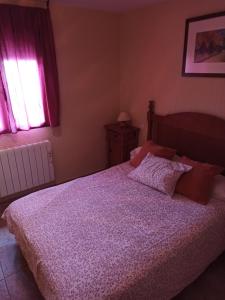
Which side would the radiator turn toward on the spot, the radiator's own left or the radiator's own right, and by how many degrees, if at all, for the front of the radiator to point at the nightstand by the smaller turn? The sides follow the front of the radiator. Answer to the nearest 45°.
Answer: approximately 45° to the radiator's own left

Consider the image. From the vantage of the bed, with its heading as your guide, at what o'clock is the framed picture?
The framed picture is roughly at 6 o'clock from the bed.

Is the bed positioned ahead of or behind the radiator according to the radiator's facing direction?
ahead

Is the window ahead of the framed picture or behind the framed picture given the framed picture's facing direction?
ahead

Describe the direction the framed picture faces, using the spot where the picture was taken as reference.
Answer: facing the viewer and to the left of the viewer

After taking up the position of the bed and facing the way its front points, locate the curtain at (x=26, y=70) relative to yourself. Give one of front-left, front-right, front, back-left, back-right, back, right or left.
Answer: right

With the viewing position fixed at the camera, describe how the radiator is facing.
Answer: facing the viewer and to the right of the viewer

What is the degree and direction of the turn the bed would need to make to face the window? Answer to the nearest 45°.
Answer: approximately 90° to its right

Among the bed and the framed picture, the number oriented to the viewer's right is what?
0

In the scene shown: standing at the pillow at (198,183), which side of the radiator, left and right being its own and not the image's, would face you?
front

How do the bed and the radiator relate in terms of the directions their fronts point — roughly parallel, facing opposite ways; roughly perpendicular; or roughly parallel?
roughly perpendicular

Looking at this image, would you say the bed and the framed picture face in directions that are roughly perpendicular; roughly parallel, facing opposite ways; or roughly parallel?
roughly parallel

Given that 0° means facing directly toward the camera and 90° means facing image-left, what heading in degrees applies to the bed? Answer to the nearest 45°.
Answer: approximately 45°
